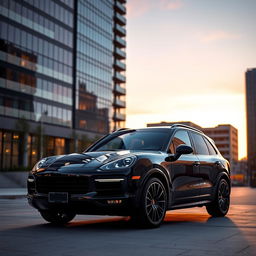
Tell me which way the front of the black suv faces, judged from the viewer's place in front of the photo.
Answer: facing the viewer and to the left of the viewer
